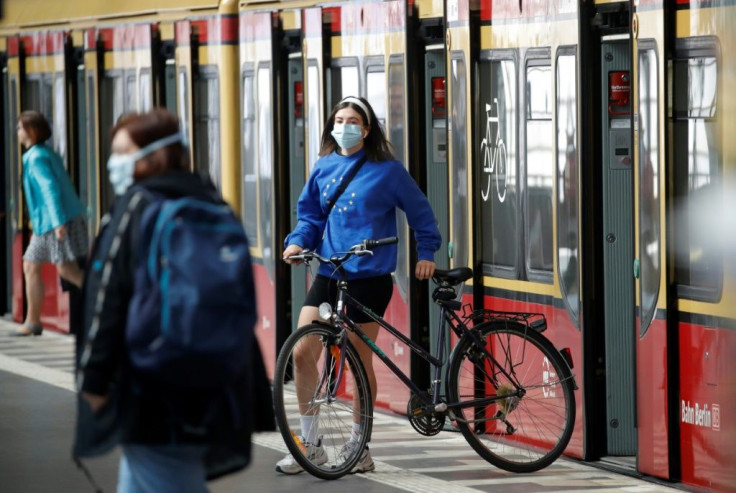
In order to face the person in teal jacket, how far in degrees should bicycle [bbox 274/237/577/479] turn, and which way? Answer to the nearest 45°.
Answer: approximately 90° to its right

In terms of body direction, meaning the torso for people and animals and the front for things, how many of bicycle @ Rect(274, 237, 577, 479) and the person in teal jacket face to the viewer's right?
0

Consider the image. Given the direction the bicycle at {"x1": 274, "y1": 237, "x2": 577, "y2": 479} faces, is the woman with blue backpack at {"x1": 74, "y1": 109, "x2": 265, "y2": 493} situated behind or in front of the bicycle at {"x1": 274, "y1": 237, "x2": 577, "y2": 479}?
in front

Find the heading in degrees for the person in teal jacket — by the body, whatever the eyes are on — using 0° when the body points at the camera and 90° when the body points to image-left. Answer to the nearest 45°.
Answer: approximately 90°

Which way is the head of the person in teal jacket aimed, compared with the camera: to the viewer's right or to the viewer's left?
to the viewer's left

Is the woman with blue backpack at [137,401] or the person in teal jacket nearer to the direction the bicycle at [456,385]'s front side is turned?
the woman with blue backpack

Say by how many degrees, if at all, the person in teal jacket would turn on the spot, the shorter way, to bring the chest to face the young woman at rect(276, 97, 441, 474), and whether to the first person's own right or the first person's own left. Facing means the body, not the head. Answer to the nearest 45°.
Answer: approximately 90° to the first person's own left

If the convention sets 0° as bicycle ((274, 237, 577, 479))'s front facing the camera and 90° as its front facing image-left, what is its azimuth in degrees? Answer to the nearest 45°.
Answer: approximately 45°
